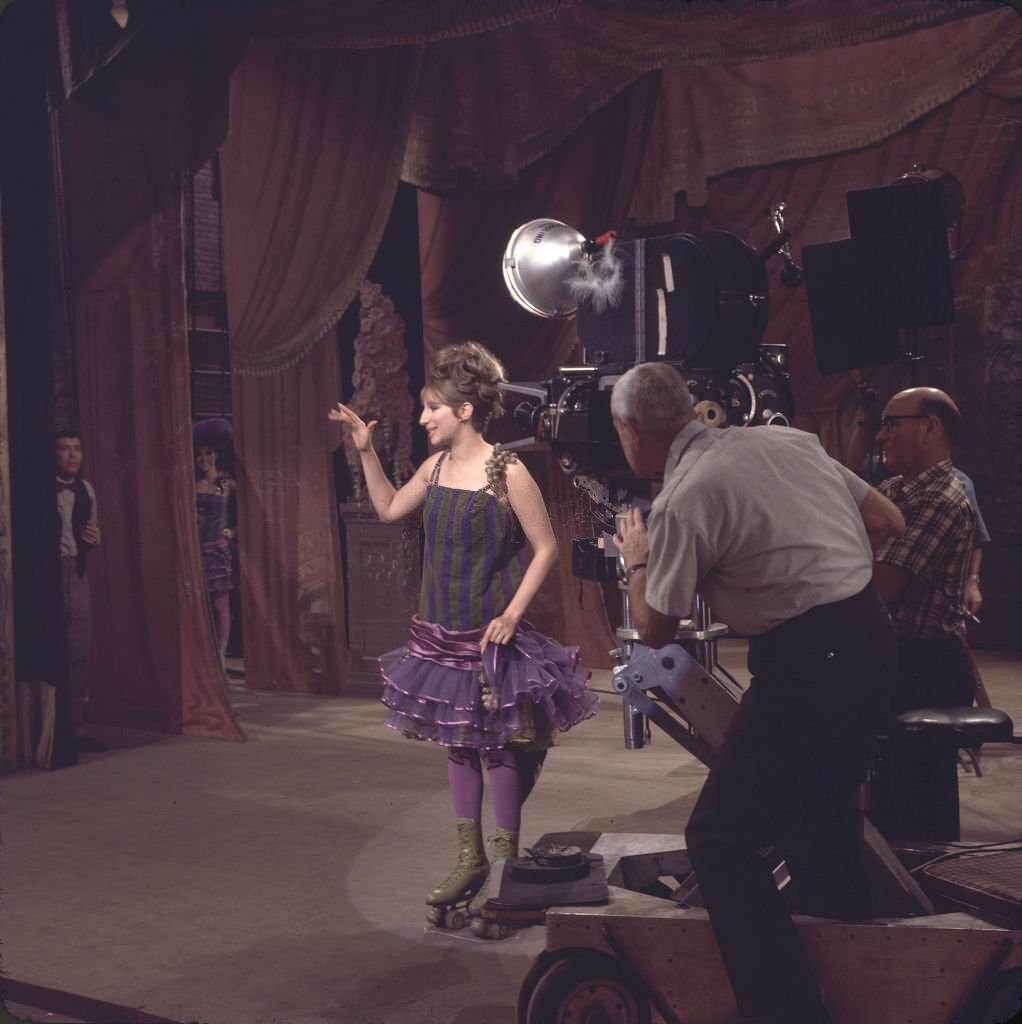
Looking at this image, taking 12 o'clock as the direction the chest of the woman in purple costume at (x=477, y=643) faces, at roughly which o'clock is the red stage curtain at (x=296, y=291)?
The red stage curtain is roughly at 4 o'clock from the woman in purple costume.

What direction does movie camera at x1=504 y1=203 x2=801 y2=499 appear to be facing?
to the viewer's left

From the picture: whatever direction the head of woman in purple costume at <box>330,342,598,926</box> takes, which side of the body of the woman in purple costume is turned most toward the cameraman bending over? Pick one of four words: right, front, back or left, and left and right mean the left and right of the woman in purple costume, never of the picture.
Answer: left

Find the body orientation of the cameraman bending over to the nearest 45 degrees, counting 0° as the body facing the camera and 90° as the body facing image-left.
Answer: approximately 135°

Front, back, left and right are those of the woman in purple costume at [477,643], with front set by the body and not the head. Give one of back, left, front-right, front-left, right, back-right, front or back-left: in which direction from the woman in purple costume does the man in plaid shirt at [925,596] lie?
back-left

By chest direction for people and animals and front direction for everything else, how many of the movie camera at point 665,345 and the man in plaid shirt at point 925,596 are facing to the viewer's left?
2

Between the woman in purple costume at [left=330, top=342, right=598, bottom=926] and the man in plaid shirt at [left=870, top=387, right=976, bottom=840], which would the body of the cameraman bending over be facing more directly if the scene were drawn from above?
the woman in purple costume

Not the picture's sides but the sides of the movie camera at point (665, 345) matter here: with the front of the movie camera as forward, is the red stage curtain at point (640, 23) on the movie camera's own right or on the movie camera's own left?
on the movie camera's own right

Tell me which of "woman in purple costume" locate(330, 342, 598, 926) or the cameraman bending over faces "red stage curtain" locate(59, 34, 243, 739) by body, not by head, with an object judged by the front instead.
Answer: the cameraman bending over

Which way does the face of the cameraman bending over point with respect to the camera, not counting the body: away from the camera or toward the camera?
away from the camera

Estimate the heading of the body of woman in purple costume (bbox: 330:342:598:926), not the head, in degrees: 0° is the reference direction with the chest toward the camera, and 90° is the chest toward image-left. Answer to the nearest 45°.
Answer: approximately 45°

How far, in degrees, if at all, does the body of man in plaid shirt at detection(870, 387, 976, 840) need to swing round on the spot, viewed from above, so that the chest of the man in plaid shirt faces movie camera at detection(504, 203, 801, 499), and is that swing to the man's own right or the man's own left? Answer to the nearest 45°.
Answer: approximately 45° to the man's own left

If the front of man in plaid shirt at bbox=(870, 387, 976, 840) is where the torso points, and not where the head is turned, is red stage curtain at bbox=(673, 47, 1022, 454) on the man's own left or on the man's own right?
on the man's own right

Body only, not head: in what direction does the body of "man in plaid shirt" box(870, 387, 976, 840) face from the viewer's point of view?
to the viewer's left
